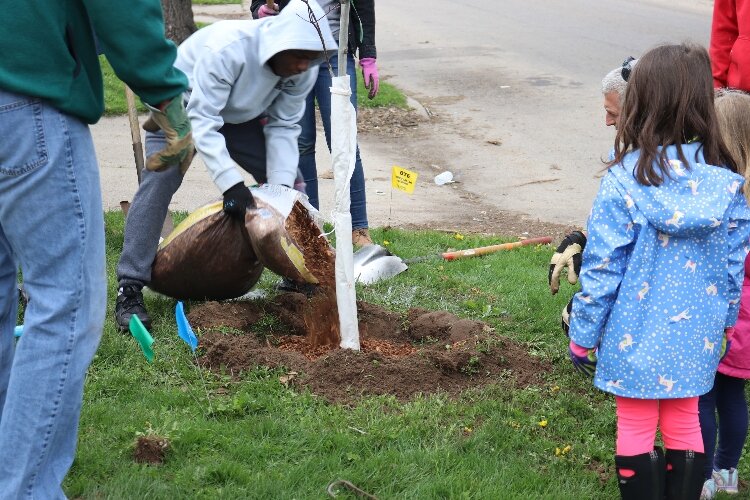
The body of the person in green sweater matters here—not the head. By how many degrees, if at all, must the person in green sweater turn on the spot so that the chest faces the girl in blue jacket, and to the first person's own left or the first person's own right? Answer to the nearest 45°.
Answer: approximately 45° to the first person's own right

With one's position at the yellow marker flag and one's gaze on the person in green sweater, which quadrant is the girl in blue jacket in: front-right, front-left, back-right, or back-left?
front-left

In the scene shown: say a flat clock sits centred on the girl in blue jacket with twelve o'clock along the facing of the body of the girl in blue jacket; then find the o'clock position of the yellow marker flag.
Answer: The yellow marker flag is roughly at 11 o'clock from the girl in blue jacket.

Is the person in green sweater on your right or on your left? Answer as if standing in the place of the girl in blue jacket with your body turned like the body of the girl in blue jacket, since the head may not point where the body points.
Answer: on your left

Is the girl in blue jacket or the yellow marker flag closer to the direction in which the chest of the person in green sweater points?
the yellow marker flag

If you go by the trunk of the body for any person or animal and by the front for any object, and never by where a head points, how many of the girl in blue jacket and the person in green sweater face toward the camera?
0

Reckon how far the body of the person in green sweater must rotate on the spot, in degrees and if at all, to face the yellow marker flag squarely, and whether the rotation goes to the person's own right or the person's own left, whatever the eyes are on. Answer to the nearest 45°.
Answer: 0° — they already face it

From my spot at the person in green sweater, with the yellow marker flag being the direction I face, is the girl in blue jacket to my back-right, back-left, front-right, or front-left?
front-right

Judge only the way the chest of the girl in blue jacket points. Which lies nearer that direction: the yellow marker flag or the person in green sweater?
the yellow marker flag

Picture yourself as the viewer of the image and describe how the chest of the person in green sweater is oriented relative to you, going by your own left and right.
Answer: facing away from the viewer and to the right of the viewer

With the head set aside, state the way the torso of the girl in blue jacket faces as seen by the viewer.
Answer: away from the camera
